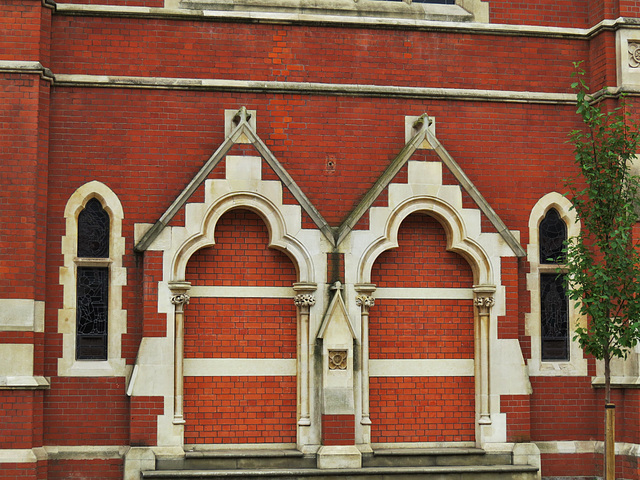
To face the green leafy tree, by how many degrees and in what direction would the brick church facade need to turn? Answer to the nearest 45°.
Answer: approximately 45° to its left

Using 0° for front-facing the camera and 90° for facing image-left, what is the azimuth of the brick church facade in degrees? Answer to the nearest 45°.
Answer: approximately 0°
